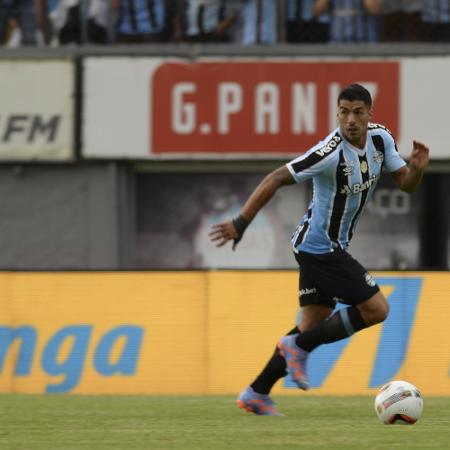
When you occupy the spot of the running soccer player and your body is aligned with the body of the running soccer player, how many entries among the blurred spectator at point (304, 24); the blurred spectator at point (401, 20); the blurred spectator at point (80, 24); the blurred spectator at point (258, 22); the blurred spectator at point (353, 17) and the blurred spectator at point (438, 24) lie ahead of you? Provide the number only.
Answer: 0

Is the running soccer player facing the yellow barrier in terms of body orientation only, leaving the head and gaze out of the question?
no

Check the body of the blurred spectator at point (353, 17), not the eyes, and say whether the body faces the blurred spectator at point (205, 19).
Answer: no

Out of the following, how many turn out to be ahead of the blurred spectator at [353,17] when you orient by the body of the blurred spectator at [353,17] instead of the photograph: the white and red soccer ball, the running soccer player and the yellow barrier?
3

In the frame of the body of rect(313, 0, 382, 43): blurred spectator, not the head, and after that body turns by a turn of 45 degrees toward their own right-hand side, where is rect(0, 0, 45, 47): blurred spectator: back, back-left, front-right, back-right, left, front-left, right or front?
front-right

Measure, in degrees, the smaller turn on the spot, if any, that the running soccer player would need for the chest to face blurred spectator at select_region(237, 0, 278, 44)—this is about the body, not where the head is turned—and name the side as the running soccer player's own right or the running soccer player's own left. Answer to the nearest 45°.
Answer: approximately 135° to the running soccer player's own left

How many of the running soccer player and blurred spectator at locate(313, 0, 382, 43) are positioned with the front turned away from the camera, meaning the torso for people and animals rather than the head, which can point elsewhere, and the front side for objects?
0

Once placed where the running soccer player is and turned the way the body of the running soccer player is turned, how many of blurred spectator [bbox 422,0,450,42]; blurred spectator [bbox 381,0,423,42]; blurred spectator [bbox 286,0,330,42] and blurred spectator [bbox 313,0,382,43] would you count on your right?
0

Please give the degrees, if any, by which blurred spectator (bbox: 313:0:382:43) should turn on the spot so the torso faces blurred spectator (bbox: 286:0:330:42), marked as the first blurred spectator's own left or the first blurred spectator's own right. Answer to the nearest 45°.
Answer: approximately 90° to the first blurred spectator's own right

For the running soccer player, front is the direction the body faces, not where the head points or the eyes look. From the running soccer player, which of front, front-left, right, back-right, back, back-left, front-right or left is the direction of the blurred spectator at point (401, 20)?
back-left

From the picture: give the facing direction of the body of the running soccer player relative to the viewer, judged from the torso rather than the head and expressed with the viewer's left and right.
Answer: facing the viewer and to the right of the viewer

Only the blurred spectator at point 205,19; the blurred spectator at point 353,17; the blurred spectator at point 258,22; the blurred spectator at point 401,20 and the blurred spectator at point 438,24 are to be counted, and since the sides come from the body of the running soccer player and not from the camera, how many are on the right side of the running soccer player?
0

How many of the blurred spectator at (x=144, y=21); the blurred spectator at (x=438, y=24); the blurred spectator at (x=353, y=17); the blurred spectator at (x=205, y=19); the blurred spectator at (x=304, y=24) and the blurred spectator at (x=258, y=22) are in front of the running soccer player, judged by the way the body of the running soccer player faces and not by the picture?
0

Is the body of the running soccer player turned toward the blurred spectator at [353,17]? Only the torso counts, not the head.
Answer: no

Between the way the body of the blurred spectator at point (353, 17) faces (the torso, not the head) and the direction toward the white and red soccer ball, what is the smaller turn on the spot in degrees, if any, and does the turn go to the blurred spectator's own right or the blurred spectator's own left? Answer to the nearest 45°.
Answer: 0° — they already face it

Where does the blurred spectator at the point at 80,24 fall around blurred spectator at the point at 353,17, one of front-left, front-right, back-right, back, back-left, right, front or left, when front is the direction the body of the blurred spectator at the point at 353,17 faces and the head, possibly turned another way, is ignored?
right

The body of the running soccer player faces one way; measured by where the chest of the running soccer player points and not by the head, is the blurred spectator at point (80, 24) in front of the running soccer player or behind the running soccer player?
behind

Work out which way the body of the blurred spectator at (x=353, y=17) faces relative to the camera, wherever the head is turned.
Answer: toward the camera

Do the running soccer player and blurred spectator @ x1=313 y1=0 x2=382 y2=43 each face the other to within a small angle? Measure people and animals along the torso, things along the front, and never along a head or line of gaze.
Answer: no
